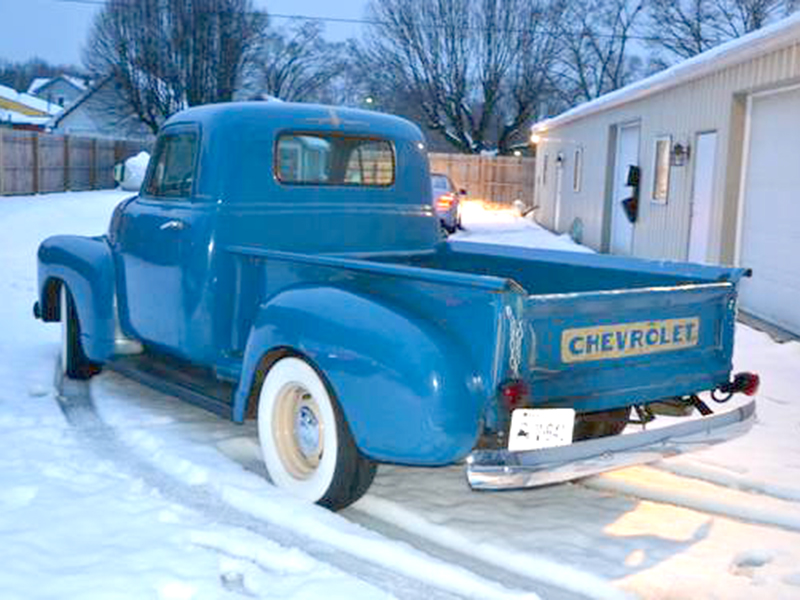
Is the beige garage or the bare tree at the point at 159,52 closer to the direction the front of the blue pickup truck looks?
the bare tree

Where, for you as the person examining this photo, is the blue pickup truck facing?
facing away from the viewer and to the left of the viewer

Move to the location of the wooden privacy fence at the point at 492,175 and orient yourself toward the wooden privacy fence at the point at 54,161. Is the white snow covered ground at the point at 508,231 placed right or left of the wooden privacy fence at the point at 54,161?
left

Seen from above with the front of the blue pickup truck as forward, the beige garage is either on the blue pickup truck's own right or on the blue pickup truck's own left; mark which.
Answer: on the blue pickup truck's own right

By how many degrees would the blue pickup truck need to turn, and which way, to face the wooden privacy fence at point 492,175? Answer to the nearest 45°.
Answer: approximately 45° to its right

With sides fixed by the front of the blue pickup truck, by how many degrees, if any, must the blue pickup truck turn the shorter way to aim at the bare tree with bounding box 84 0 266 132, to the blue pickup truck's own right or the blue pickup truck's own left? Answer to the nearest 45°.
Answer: approximately 45° to the blue pickup truck's own right

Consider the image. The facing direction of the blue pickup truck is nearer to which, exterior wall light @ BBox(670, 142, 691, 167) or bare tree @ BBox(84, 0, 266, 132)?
the bare tree

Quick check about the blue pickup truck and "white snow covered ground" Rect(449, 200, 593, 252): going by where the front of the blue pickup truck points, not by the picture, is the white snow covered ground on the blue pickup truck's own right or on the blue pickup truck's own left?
on the blue pickup truck's own right
